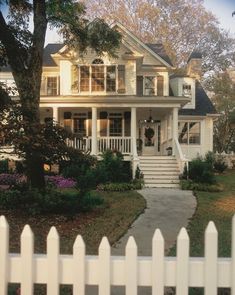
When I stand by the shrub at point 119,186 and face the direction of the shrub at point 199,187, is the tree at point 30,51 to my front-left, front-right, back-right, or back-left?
back-right

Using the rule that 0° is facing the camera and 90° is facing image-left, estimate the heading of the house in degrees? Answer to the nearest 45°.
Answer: approximately 0°

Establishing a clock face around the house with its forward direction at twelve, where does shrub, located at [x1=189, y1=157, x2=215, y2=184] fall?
The shrub is roughly at 11 o'clock from the house.

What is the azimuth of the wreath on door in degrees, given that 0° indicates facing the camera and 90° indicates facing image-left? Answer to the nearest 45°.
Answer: approximately 0°

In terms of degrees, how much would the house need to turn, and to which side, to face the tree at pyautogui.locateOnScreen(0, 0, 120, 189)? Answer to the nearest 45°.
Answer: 0° — it already faces it

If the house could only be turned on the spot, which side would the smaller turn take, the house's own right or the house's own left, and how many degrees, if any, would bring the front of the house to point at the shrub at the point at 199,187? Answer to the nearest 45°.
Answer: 0° — it already faces it
